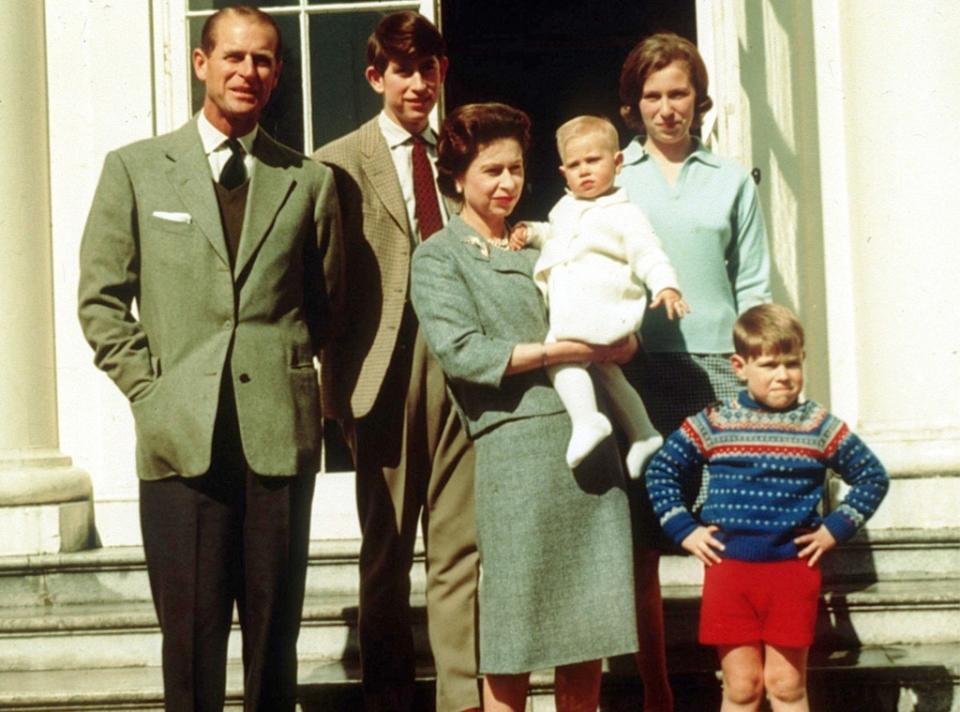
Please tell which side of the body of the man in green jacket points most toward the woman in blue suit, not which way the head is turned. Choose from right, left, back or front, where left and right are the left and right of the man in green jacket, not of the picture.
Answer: left

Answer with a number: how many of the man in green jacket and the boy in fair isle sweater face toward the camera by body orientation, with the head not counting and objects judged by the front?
2

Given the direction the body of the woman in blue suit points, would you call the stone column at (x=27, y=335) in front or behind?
behind

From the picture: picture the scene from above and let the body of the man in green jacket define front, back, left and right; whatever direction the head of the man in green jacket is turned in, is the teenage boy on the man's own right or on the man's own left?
on the man's own left

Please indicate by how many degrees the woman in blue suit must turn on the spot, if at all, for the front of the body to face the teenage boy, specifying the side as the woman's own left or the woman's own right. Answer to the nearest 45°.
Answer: approximately 180°

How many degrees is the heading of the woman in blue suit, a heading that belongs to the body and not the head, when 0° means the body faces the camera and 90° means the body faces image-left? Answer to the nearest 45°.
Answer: approximately 315°

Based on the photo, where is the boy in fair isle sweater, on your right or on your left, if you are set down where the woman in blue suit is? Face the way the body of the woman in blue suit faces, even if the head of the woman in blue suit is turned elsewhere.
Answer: on your left
